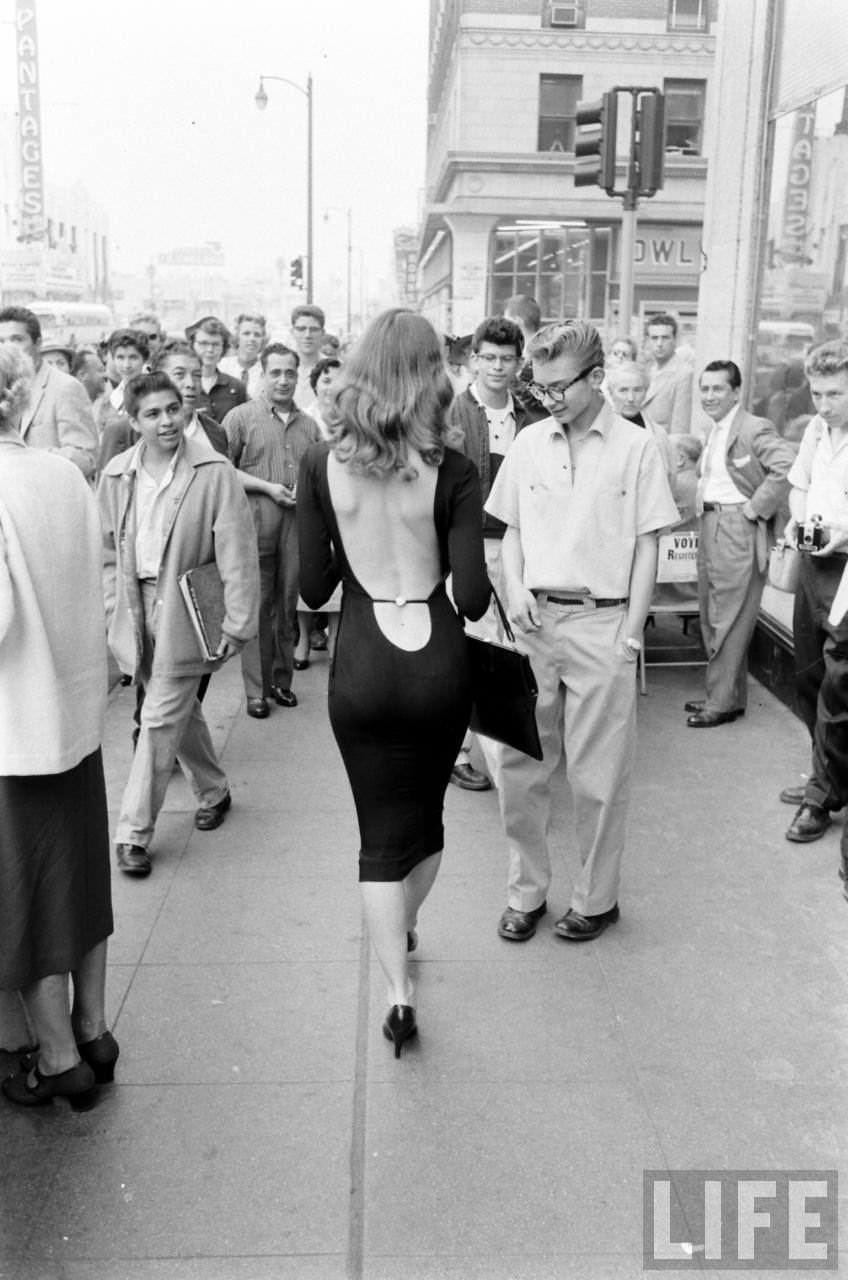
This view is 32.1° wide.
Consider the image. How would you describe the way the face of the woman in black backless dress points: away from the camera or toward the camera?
away from the camera

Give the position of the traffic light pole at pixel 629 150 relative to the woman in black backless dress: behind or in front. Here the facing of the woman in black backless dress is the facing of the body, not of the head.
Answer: in front

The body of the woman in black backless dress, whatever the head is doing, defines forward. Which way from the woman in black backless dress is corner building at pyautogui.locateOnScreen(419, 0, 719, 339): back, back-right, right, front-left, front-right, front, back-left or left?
front

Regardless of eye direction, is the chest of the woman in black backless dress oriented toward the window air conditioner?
yes

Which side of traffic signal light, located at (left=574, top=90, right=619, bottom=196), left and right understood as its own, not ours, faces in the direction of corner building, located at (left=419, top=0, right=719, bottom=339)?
right

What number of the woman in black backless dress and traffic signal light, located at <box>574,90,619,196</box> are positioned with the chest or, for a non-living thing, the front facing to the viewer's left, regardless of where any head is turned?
1

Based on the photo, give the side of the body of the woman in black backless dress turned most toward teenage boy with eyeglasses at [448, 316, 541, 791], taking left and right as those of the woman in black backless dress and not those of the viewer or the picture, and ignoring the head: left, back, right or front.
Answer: front

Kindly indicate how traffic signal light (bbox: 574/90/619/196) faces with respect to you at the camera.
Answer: facing to the left of the viewer

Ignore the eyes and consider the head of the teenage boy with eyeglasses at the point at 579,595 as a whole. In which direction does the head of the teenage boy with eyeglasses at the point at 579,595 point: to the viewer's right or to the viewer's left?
to the viewer's left

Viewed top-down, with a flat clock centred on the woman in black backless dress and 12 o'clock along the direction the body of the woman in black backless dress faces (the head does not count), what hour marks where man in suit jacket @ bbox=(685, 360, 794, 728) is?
The man in suit jacket is roughly at 1 o'clock from the woman in black backless dress.

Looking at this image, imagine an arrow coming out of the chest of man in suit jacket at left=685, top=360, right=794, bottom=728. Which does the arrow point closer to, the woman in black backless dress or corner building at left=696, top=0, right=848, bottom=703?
the woman in black backless dress

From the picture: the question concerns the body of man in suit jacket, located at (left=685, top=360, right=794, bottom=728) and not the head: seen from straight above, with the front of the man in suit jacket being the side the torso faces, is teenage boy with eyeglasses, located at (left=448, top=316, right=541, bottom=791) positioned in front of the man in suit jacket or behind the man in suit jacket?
in front

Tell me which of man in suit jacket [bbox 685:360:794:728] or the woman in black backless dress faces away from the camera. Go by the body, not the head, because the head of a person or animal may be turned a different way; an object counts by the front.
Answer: the woman in black backless dress

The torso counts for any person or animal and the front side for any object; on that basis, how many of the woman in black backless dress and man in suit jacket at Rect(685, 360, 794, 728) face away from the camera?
1

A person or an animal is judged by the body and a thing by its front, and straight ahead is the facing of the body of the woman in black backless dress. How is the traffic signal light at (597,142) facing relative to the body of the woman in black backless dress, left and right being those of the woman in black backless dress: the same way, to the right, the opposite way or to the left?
to the left

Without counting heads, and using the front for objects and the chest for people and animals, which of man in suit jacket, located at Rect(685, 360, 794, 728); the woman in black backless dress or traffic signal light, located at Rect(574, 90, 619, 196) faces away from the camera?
the woman in black backless dress

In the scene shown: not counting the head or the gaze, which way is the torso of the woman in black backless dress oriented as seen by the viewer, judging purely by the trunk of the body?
away from the camera
